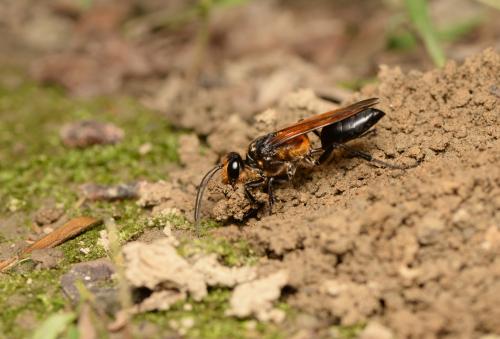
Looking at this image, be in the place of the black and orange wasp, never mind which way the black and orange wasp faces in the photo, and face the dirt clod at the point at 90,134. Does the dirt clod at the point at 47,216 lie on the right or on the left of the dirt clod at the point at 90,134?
left

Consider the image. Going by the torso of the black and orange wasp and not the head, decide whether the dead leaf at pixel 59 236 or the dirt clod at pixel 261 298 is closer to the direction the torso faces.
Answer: the dead leaf

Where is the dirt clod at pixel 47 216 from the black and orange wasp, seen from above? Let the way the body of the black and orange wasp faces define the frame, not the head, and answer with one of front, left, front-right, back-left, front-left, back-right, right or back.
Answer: front

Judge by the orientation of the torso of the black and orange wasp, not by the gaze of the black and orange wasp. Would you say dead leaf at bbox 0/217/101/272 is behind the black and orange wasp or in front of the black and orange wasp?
in front

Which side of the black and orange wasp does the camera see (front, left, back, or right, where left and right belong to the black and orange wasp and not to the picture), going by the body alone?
left

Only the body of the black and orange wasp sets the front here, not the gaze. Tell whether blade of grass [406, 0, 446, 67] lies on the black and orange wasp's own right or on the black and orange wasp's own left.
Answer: on the black and orange wasp's own right

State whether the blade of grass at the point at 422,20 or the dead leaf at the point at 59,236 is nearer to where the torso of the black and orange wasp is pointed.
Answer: the dead leaf

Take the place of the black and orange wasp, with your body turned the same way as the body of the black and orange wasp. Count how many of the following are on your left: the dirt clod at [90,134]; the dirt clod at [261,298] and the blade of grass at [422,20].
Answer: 1

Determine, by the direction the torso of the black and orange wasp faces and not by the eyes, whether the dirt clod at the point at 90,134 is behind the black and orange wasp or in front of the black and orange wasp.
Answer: in front

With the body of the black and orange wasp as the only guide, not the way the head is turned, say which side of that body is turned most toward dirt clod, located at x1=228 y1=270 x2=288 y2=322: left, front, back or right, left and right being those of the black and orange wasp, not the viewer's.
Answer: left
